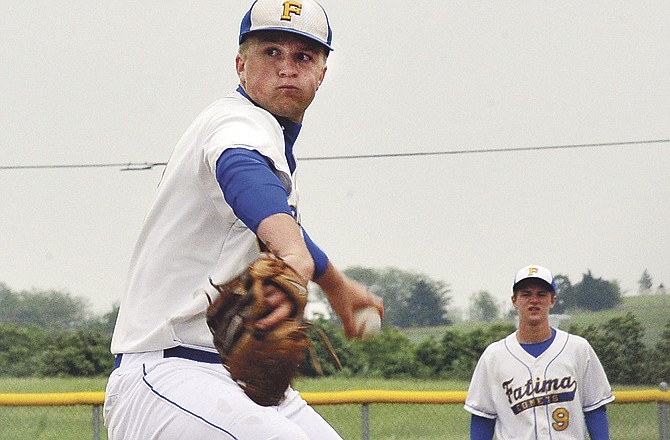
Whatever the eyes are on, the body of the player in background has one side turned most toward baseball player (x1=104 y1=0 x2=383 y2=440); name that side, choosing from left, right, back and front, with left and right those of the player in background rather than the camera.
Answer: front

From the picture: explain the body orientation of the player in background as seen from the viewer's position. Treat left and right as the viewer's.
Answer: facing the viewer

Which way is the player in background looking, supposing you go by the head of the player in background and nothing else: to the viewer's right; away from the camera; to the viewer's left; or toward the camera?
toward the camera

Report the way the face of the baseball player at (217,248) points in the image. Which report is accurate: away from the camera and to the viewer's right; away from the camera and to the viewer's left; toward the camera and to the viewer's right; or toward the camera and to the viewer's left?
toward the camera and to the viewer's right
